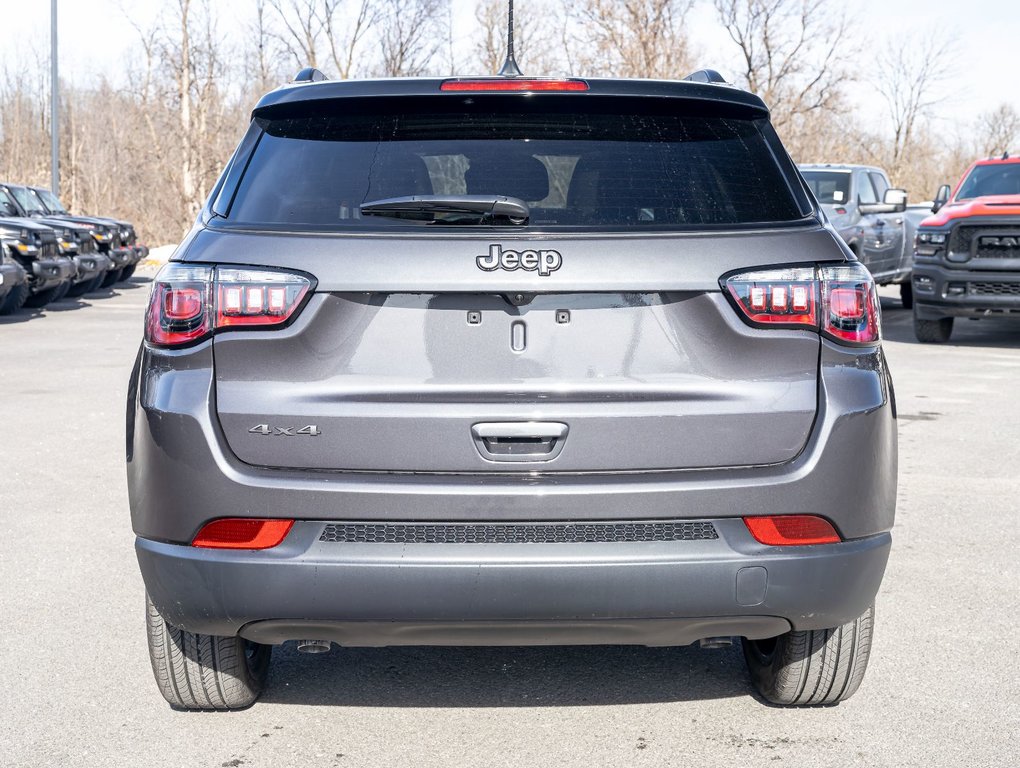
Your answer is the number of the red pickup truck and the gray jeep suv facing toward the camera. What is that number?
1

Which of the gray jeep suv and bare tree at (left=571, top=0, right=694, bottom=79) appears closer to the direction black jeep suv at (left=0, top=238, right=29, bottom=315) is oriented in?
the gray jeep suv

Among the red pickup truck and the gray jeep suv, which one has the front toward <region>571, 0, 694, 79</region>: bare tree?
the gray jeep suv

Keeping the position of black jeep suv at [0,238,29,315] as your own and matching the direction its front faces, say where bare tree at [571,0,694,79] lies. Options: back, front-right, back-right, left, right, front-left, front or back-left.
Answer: left

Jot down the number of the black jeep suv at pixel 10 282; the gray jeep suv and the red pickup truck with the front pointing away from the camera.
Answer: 1

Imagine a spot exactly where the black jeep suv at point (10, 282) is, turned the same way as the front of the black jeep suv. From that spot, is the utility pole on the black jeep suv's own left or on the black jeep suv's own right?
on the black jeep suv's own left

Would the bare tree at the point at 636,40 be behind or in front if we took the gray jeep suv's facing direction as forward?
in front

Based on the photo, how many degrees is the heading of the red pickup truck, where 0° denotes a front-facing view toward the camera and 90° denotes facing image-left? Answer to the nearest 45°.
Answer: approximately 0°

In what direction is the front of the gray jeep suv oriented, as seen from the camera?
facing away from the viewer

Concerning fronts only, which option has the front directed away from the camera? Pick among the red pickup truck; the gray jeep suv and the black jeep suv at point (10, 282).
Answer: the gray jeep suv

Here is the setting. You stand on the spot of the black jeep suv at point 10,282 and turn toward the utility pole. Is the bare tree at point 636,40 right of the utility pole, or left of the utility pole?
right

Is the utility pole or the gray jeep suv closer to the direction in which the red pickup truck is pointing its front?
the gray jeep suv
